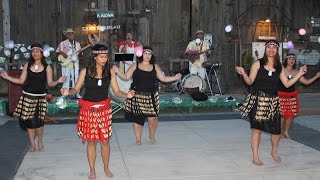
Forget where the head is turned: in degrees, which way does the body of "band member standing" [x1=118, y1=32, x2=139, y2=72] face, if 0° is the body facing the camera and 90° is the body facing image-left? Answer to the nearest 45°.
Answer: approximately 0°

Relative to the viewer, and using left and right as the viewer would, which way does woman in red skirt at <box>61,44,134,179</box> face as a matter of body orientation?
facing the viewer

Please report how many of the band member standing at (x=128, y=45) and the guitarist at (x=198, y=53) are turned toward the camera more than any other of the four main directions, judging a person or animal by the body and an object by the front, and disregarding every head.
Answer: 2

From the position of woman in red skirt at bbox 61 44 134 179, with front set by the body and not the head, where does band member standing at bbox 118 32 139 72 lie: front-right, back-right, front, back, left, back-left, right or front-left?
back

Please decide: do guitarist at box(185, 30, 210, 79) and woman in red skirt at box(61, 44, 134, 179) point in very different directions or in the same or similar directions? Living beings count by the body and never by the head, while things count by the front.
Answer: same or similar directions

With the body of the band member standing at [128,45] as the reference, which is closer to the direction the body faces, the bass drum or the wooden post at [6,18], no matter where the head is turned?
the bass drum

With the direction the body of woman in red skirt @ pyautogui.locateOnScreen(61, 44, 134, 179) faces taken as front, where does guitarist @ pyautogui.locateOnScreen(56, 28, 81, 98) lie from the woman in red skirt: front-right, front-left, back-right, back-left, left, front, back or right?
back

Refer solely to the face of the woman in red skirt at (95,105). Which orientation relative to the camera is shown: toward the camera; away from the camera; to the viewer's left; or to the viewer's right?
toward the camera

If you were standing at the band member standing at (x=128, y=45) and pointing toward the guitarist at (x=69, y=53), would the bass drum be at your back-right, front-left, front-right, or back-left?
back-left

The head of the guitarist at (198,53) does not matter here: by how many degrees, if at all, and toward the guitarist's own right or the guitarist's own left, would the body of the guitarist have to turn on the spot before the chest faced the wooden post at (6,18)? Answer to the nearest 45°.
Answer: approximately 90° to the guitarist's own right

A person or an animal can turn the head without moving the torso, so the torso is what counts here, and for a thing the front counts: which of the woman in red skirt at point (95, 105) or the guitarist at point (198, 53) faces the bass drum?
the guitarist

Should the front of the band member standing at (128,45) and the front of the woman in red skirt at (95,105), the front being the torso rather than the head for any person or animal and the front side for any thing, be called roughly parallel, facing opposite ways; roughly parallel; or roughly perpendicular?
roughly parallel

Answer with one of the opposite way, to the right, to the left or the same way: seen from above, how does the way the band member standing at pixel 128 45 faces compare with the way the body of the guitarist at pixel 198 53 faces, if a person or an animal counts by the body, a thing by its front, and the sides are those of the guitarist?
the same way

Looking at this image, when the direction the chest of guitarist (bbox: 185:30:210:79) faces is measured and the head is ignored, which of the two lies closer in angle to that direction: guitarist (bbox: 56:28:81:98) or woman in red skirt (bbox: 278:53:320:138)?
the woman in red skirt

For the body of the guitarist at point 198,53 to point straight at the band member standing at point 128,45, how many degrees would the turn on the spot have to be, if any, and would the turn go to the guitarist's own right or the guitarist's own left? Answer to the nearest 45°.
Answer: approximately 90° to the guitarist's own right

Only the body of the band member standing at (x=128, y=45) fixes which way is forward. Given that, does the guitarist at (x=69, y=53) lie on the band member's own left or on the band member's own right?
on the band member's own right
